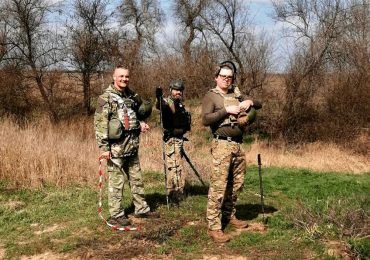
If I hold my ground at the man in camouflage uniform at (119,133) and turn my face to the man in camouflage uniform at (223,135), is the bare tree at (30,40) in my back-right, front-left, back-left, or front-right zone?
back-left

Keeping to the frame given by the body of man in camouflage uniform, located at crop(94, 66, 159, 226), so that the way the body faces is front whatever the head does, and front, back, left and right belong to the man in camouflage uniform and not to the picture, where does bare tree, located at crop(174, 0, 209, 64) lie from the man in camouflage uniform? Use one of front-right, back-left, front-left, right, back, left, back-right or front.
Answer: back-left

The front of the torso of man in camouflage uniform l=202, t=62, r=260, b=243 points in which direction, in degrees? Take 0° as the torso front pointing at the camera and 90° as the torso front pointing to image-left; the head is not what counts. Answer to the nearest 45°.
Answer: approximately 315°

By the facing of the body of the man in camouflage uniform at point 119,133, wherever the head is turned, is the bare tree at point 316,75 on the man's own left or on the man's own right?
on the man's own left

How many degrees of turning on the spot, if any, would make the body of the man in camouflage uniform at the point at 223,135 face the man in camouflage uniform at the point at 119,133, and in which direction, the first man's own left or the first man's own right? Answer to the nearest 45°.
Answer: approximately 135° to the first man's own right

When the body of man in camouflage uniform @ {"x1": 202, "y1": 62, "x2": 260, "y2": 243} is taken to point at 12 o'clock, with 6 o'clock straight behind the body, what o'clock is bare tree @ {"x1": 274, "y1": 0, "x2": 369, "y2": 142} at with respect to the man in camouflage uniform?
The bare tree is roughly at 8 o'clock from the man in camouflage uniform.

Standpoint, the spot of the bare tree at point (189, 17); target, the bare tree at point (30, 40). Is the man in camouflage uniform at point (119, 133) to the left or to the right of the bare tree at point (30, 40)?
left

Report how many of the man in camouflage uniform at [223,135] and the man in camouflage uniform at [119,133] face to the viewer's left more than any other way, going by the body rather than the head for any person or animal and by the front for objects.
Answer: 0
